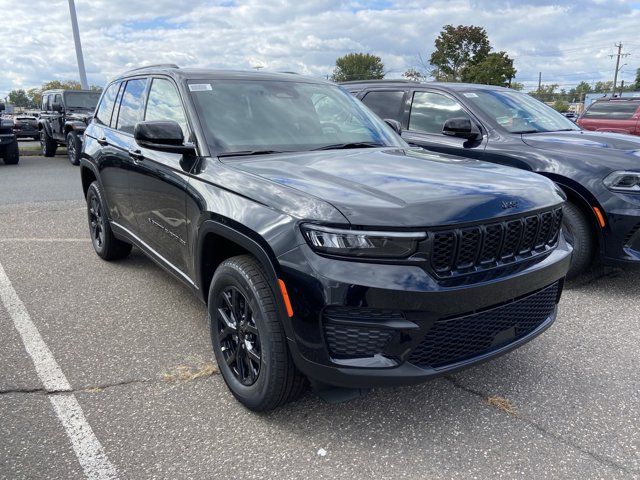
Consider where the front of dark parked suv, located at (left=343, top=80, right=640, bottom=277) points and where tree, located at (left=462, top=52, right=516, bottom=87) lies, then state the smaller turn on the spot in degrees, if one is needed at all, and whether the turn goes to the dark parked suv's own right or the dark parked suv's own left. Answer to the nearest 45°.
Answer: approximately 135° to the dark parked suv's own left

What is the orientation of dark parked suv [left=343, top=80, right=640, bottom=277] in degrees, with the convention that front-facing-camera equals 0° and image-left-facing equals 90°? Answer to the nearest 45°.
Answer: approximately 315°

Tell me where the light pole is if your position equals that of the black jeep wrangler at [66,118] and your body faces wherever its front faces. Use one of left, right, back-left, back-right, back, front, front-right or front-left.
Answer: back-left

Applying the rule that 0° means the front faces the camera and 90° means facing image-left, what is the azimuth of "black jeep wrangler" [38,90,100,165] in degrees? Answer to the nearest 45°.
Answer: approximately 315°

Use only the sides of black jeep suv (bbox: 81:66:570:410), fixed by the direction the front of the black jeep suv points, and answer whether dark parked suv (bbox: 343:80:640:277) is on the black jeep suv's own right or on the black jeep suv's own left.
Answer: on the black jeep suv's own left

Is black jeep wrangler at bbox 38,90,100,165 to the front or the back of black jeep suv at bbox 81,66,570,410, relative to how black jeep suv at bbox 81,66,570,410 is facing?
to the back

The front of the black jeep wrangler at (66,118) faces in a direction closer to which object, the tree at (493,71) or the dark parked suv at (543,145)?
the dark parked suv

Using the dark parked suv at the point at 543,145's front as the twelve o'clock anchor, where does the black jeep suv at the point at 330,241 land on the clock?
The black jeep suv is roughly at 2 o'clock from the dark parked suv.
